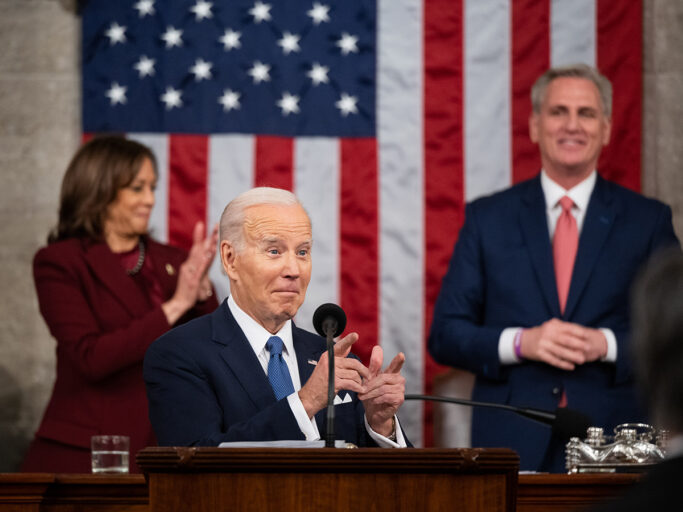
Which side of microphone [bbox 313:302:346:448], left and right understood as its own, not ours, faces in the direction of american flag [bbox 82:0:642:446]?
front

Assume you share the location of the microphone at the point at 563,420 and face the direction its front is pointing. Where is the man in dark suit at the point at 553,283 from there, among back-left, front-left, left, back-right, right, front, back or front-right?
left

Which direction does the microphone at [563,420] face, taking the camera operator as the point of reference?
facing to the right of the viewer

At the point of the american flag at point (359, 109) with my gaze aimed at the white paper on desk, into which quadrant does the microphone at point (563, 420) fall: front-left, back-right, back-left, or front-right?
front-left

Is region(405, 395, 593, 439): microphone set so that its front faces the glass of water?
no

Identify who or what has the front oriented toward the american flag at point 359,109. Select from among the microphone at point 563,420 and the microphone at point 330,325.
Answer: the microphone at point 330,325

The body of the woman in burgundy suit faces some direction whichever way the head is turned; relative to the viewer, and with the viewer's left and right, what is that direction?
facing the viewer and to the right of the viewer

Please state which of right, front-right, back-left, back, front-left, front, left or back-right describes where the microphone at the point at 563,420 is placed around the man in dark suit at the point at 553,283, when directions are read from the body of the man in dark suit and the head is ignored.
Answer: front

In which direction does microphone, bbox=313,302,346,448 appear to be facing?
away from the camera

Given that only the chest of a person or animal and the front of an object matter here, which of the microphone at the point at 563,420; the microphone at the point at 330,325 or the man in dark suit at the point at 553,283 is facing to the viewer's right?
the microphone at the point at 563,420

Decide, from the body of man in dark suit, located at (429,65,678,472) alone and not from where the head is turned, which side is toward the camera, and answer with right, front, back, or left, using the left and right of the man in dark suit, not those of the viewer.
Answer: front

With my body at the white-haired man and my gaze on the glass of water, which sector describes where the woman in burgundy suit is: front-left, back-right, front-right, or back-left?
front-right

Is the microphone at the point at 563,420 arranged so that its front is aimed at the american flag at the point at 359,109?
no

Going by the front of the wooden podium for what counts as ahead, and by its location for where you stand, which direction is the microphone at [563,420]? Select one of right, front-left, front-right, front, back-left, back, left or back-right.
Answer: back-left

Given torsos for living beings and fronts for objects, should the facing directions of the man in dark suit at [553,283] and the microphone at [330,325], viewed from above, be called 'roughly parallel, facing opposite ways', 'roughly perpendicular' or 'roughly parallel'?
roughly parallel, facing opposite ways

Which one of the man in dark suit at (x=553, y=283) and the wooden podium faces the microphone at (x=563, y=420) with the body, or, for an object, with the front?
the man in dark suit

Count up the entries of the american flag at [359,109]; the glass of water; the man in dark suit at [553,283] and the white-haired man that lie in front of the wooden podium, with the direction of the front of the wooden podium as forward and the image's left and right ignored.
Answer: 0

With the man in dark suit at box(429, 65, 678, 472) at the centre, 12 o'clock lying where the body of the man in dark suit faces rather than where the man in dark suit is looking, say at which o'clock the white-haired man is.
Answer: The white-haired man is roughly at 1 o'clock from the man in dark suit.

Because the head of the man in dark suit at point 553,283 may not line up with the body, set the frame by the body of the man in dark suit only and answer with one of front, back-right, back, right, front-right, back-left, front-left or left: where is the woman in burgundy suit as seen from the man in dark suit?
right

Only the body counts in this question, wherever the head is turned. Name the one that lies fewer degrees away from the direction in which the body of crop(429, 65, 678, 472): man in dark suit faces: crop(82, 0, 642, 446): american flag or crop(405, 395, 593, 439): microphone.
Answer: the microphone
